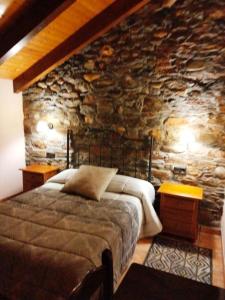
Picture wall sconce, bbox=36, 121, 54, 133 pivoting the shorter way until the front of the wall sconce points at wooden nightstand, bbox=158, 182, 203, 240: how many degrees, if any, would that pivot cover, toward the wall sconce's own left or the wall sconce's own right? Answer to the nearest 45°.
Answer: approximately 90° to the wall sconce's own left

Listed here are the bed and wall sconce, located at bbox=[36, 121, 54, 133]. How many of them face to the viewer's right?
0

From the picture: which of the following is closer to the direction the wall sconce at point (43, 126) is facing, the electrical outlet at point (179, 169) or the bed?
the bed

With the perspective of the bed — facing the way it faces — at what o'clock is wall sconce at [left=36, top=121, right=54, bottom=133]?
The wall sconce is roughly at 4 o'clock from the bed.

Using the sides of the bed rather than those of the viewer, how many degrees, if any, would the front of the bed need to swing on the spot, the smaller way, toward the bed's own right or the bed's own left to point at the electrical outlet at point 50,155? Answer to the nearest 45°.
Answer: approximately 135° to the bed's own right

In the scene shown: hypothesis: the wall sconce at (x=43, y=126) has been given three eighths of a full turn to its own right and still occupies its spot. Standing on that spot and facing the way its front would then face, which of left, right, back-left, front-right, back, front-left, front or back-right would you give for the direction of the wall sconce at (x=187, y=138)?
back-right

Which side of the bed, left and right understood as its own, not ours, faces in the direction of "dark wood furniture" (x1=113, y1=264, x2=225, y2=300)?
left

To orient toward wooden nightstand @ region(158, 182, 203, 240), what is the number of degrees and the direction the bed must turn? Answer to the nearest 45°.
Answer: approximately 135° to its left

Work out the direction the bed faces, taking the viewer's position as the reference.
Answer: facing the viewer and to the left of the viewer

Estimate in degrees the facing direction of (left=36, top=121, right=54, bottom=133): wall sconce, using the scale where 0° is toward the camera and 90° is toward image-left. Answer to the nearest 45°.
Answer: approximately 45°

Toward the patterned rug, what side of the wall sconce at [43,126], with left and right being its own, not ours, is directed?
left
